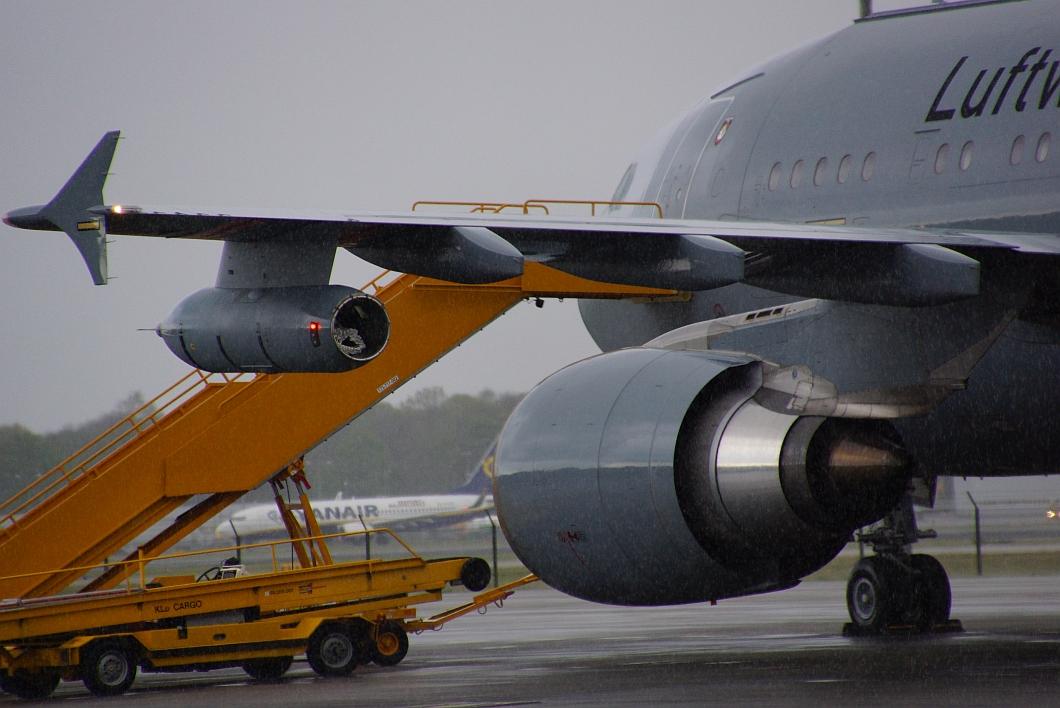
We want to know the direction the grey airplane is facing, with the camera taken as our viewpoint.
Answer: facing away from the viewer and to the left of the viewer
